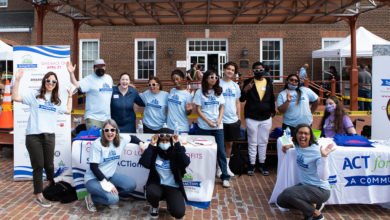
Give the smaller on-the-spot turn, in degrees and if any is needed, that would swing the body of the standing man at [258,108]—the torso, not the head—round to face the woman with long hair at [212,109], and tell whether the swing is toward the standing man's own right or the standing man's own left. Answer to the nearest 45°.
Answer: approximately 45° to the standing man's own right

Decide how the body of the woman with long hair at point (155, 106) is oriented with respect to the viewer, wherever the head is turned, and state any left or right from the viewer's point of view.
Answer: facing the viewer

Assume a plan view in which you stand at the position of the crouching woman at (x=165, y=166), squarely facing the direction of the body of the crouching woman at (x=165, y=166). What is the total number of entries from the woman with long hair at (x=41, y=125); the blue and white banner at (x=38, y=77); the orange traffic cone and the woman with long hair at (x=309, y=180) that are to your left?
1

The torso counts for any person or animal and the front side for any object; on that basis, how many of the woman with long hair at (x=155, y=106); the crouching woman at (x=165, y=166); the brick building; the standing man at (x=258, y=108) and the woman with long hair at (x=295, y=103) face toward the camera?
5

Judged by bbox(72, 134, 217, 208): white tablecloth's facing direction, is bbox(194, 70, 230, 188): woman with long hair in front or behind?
behind

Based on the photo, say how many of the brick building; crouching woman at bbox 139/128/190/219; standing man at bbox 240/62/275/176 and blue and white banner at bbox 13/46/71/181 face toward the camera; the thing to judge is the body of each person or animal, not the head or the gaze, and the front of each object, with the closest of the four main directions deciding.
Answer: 4

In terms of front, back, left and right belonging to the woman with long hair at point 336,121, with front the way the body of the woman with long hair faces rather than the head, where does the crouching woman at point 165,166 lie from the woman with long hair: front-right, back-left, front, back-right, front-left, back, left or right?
front

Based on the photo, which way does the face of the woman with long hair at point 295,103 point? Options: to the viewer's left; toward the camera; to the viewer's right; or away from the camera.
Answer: toward the camera

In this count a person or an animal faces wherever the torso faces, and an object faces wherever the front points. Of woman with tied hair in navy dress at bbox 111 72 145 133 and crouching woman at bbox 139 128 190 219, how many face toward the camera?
2

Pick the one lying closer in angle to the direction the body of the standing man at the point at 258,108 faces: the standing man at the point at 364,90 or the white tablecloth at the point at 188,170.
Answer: the white tablecloth

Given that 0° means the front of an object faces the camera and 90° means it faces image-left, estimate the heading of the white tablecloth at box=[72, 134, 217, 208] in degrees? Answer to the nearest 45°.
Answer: approximately 0°

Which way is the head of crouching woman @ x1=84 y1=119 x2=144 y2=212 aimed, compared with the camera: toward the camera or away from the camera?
toward the camera

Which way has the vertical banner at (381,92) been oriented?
toward the camera

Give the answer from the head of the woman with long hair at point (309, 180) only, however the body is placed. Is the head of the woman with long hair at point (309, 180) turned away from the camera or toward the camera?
toward the camera

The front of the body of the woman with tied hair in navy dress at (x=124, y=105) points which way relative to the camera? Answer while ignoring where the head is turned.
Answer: toward the camera

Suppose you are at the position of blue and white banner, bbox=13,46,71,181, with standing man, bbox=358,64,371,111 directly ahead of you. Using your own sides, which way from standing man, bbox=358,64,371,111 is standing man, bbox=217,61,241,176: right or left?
right

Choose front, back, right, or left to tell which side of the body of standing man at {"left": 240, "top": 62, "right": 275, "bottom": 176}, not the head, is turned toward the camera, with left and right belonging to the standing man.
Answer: front
